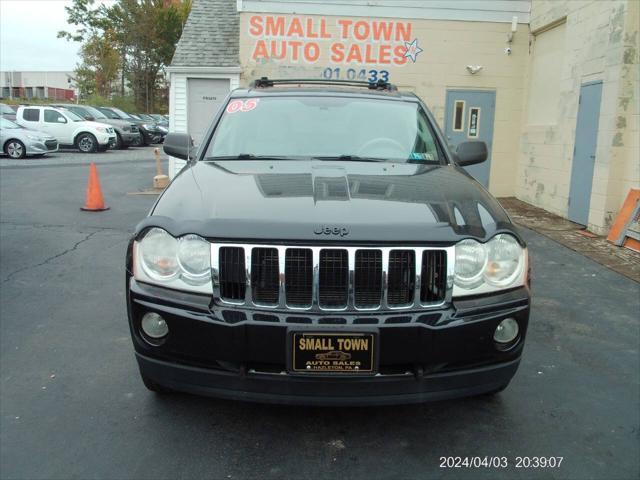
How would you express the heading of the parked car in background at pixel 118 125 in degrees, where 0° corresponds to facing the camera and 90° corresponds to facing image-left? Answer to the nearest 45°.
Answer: approximately 315°

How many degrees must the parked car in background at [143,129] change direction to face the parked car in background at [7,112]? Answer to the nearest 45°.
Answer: approximately 135° to its right

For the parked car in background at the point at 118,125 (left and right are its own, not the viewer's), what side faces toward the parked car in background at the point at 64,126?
right

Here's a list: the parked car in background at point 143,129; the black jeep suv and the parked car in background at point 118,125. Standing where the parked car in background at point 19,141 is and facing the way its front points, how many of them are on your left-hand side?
2

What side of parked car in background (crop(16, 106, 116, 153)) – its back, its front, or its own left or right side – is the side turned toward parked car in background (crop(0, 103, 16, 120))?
back

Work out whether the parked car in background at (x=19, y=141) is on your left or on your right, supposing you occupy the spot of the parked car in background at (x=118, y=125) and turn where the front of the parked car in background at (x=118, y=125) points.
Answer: on your right

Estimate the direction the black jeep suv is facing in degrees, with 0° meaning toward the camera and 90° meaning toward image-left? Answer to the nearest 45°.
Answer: approximately 0°

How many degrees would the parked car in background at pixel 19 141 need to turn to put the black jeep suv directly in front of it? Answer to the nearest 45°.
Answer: approximately 45° to its right

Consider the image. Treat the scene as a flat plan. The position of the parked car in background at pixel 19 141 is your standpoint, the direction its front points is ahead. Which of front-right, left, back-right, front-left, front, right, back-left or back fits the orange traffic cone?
front-right

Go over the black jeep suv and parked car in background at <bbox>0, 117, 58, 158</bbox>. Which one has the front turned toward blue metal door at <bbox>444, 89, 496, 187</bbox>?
the parked car in background
